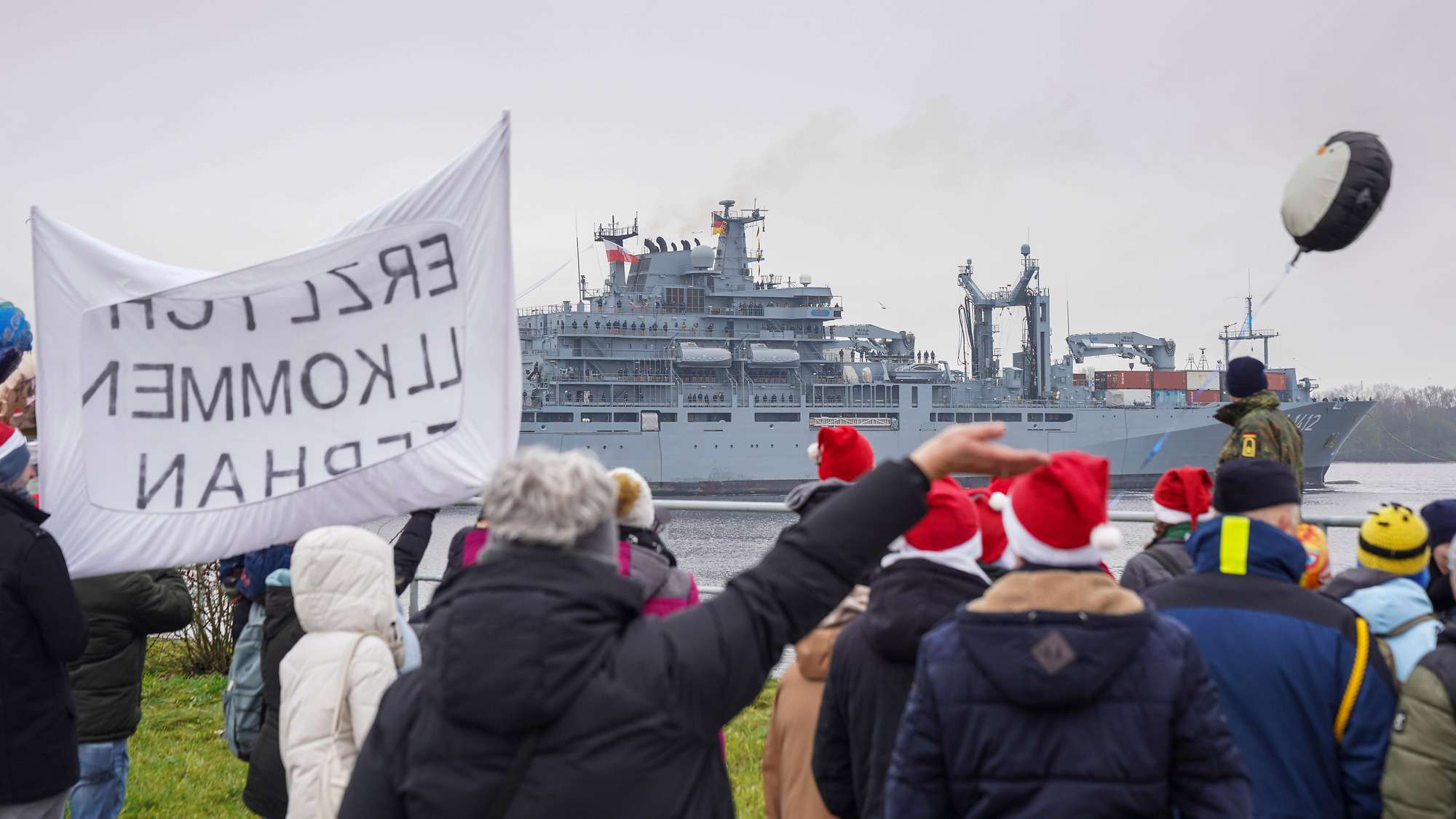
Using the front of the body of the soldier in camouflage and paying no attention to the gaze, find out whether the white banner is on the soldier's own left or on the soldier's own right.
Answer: on the soldier's own left

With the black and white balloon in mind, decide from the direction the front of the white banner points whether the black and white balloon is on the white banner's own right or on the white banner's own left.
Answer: on the white banner's own right

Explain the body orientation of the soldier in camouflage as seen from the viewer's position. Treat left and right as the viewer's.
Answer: facing away from the viewer and to the left of the viewer

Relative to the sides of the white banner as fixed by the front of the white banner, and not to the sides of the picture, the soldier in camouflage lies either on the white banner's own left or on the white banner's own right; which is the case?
on the white banner's own right

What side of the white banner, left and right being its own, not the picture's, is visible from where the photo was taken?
back
